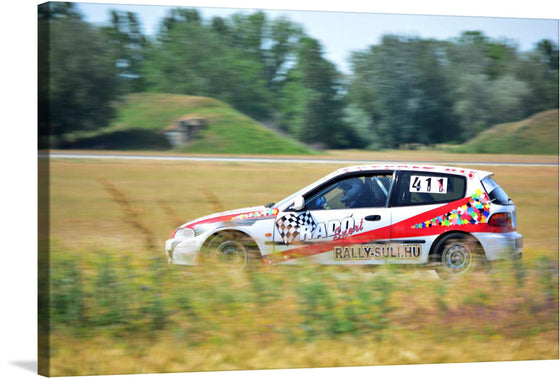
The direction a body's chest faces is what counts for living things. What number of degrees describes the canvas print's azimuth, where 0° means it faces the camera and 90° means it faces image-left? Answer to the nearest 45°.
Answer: approximately 315°
